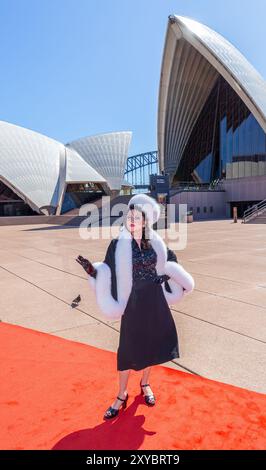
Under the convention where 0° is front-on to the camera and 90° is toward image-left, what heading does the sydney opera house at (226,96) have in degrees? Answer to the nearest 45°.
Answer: approximately 45°

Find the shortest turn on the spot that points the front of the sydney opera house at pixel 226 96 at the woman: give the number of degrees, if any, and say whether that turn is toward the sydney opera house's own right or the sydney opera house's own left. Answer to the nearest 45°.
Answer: approximately 45° to the sydney opera house's own left
